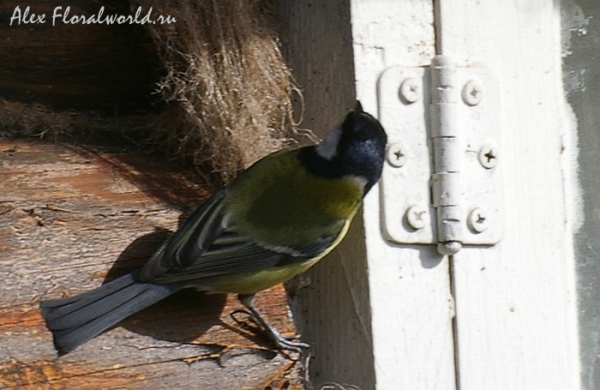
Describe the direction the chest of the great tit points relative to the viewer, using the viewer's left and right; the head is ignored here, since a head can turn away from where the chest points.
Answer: facing away from the viewer and to the right of the viewer

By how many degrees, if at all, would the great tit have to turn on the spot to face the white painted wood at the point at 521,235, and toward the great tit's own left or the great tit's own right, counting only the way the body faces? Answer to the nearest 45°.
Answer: approximately 45° to the great tit's own right
